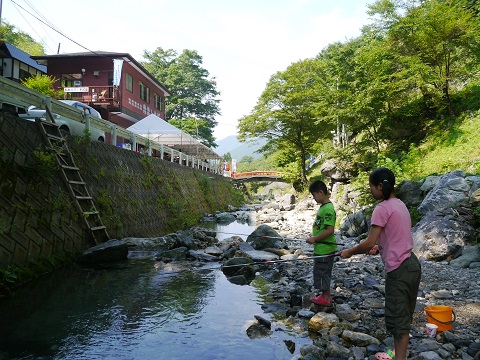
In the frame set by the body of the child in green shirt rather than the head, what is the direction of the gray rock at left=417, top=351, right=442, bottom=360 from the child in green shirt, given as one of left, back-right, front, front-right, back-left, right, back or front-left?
back-left

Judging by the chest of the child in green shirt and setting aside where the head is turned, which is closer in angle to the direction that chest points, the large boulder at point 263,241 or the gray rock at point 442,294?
the large boulder

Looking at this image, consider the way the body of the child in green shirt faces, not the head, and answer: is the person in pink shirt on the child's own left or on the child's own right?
on the child's own left

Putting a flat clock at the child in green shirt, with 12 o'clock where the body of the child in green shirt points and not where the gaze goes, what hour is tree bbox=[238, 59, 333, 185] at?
The tree is roughly at 3 o'clock from the child in green shirt.

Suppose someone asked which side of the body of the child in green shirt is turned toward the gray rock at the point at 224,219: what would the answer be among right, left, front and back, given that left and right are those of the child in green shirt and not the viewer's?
right

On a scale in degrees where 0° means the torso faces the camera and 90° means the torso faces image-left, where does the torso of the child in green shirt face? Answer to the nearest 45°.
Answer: approximately 90°

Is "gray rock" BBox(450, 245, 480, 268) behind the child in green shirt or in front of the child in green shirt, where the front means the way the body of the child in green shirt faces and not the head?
behind
